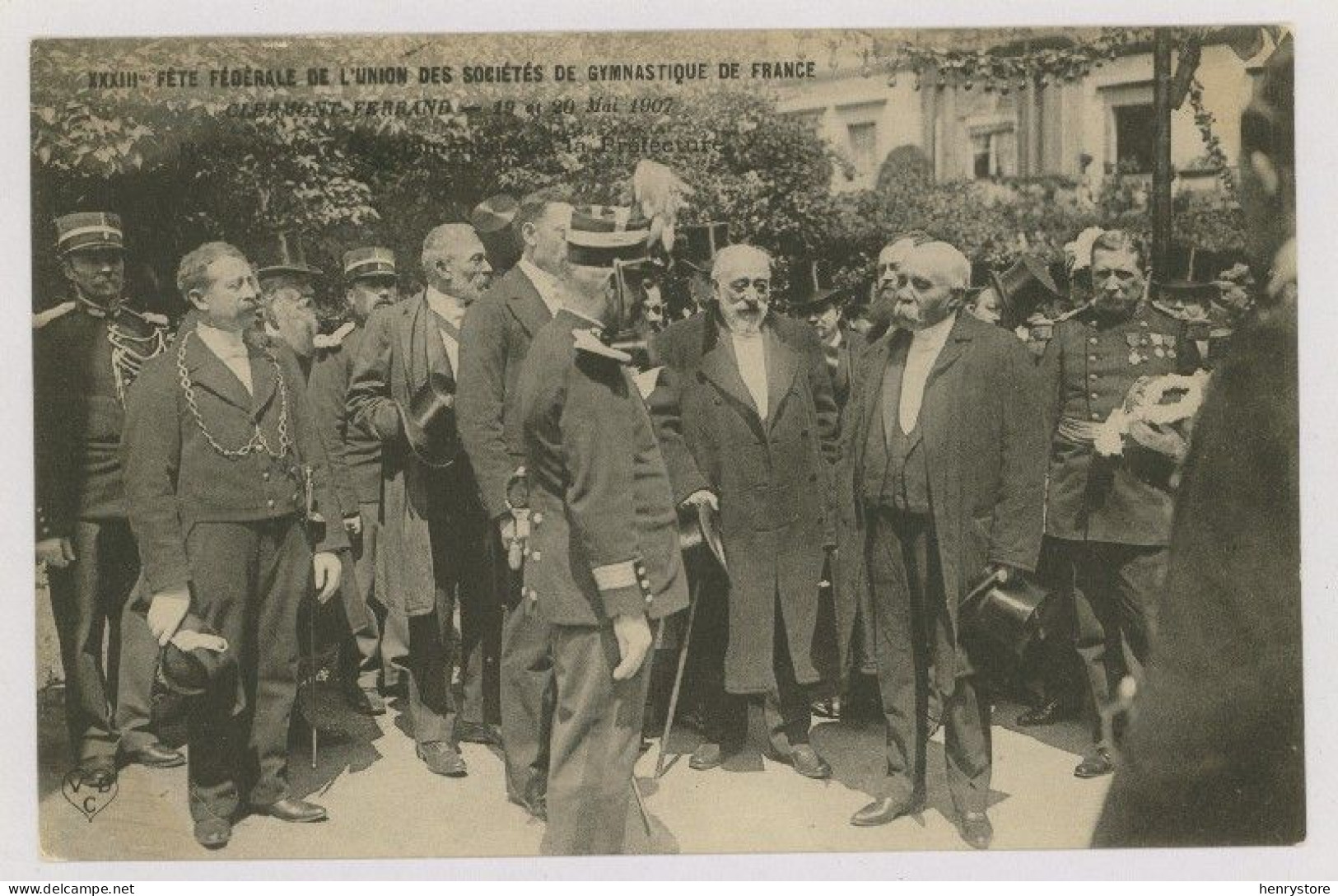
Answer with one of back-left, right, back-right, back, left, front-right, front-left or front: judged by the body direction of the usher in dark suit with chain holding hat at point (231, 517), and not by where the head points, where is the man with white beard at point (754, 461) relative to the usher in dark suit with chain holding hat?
front-left

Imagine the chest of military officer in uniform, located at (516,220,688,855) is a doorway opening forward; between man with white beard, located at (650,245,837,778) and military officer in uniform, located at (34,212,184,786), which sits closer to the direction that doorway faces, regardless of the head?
the man with white beard

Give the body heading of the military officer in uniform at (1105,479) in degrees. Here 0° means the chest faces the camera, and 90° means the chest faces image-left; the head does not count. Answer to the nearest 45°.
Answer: approximately 0°

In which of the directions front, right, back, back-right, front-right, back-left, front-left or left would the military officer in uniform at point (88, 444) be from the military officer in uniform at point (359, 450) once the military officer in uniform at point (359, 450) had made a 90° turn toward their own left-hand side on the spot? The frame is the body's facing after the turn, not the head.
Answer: back-left

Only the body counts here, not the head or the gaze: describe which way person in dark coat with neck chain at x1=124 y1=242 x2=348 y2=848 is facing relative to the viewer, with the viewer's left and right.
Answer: facing the viewer and to the right of the viewer

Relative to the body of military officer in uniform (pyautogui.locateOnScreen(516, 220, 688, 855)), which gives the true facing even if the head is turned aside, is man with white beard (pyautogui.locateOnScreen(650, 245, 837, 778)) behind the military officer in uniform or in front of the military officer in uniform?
in front

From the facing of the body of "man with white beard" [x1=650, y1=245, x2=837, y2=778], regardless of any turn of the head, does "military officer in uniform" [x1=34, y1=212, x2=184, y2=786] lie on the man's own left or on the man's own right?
on the man's own right

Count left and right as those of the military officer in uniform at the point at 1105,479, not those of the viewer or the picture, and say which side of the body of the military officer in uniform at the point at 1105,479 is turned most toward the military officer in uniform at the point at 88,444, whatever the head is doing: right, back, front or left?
right

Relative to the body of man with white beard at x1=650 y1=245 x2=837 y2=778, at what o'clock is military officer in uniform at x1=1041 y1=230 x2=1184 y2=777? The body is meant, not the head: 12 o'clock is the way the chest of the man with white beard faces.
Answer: The military officer in uniform is roughly at 9 o'clock from the man with white beard.

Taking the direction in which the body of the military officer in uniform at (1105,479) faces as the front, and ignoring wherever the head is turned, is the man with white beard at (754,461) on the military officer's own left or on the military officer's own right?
on the military officer's own right
